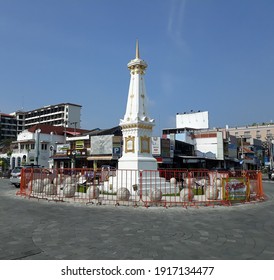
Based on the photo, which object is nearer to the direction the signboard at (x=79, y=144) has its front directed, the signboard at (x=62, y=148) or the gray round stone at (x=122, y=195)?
the gray round stone

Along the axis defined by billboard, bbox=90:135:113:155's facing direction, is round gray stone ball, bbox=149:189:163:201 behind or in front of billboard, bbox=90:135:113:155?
in front

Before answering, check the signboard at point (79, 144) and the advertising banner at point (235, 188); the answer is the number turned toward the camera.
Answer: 2

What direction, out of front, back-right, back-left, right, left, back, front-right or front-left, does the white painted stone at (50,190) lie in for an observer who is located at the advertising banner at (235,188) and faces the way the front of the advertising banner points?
right

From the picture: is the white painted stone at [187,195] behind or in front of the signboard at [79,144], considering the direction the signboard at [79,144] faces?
in front

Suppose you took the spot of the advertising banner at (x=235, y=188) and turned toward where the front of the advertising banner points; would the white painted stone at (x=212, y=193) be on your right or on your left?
on your right

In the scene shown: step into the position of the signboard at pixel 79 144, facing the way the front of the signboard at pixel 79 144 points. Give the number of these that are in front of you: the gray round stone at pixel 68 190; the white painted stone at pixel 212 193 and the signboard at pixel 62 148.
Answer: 2

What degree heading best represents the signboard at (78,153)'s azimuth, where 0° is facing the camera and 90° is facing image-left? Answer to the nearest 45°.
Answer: approximately 0°

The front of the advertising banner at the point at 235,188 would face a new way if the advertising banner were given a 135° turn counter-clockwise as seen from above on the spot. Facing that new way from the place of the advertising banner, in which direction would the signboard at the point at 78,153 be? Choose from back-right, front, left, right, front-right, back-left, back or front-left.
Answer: left
